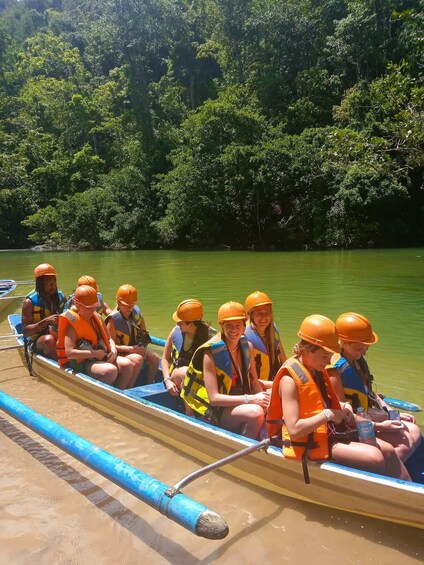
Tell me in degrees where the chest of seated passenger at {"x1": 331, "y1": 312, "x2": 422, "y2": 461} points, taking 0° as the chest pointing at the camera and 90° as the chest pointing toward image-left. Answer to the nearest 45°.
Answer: approximately 315°

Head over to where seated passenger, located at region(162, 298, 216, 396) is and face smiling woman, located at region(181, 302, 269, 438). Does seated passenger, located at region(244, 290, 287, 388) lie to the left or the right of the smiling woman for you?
left

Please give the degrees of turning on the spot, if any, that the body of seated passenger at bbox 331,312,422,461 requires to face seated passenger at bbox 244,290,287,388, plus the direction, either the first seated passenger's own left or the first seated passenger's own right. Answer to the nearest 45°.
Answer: approximately 180°

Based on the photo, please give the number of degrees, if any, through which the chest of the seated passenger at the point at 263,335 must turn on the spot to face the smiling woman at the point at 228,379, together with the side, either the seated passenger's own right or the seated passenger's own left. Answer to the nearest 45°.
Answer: approximately 45° to the seated passenger's own right

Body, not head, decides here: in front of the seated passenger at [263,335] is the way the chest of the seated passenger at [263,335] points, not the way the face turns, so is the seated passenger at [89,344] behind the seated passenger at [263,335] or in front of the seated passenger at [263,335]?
behind

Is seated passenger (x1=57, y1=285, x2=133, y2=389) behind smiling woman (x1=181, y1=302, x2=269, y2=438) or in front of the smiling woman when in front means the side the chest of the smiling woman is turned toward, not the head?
behind
